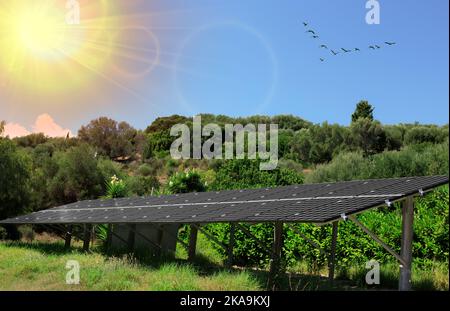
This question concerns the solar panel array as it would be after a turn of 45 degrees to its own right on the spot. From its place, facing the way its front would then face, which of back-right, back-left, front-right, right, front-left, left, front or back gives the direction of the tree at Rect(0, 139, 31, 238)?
front-right

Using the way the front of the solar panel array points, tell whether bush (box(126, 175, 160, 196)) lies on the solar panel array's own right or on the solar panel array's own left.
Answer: on the solar panel array's own right

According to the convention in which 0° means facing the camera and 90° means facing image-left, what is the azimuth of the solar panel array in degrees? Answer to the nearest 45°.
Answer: approximately 45°

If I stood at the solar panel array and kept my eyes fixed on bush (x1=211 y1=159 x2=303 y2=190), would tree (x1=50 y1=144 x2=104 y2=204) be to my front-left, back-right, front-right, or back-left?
front-left

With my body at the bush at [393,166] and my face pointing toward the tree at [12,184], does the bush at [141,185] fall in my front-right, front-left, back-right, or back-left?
front-right

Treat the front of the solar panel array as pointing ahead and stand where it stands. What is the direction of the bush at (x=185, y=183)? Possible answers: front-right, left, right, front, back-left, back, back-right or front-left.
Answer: back-right

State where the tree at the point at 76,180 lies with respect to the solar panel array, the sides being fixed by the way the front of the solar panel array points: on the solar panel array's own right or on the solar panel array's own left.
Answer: on the solar panel array's own right

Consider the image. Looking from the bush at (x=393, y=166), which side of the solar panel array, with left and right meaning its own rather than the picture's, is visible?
back

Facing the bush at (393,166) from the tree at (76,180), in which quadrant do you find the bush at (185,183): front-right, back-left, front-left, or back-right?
front-right
